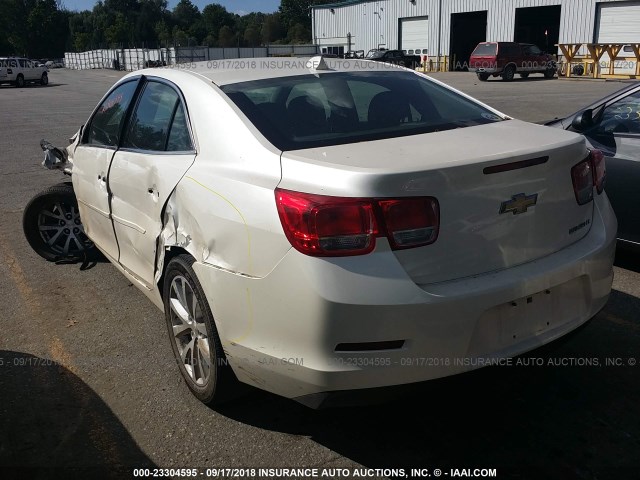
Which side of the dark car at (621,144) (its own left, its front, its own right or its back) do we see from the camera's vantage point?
left

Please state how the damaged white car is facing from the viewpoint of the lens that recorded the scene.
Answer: facing away from the viewer and to the left of the viewer

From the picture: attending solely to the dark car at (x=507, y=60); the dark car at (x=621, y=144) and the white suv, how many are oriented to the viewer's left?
1

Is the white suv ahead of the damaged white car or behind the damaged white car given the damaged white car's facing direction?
ahead

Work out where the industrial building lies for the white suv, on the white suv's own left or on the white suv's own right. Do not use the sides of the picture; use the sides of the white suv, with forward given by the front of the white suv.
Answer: on the white suv's own right

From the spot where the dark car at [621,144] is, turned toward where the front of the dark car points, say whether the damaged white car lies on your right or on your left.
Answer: on your left

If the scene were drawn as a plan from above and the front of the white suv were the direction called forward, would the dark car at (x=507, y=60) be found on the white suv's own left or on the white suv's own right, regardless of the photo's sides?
on the white suv's own right

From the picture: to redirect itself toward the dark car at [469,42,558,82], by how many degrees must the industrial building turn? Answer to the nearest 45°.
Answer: approximately 45° to its left

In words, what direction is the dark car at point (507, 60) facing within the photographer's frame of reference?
facing away from the viewer and to the right of the viewer

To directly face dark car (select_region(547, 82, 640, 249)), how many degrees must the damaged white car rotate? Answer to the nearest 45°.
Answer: approximately 90° to its right

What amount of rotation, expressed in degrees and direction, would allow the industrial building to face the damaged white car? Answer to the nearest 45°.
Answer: approximately 45° to its left

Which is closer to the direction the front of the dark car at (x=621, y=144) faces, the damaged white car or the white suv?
the white suv

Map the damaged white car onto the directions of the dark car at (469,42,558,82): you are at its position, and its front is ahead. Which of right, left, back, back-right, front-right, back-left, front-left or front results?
back-right

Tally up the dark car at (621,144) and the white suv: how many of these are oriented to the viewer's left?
1
